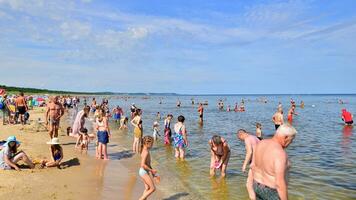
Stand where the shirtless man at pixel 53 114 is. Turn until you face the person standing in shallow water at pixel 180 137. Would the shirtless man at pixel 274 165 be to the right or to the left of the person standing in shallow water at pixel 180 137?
right

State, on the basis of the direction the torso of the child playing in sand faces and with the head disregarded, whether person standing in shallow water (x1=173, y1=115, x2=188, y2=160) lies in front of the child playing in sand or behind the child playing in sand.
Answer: behind

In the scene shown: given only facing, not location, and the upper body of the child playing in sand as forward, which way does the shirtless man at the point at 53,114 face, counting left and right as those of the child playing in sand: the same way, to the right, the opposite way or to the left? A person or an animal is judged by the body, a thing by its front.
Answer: to the left

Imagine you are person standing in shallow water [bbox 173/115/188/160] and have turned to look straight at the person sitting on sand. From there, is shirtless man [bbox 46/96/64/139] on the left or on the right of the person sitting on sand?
right

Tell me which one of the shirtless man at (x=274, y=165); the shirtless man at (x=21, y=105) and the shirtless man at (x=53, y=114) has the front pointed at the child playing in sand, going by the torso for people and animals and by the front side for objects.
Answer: the shirtless man at (x=53, y=114)

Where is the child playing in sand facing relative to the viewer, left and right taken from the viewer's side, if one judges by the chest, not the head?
facing to the left of the viewer

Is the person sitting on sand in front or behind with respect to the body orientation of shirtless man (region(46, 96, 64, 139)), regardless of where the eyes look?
in front
